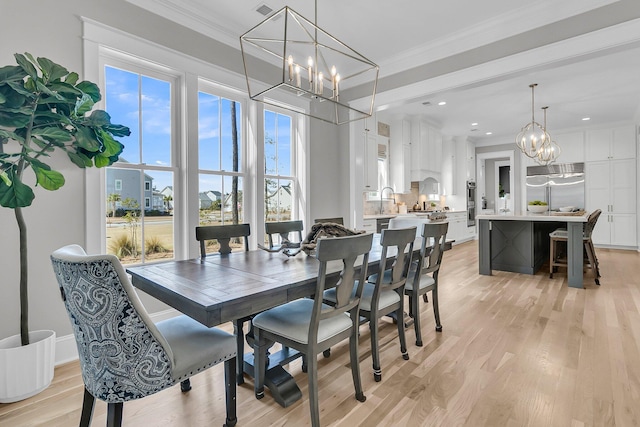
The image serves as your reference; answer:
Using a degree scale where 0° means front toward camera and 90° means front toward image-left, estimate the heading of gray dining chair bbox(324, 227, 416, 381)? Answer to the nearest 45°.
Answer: approximately 135°

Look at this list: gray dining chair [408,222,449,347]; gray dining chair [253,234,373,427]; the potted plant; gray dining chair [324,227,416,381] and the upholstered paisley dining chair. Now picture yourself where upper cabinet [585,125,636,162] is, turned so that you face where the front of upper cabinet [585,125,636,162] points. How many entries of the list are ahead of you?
5

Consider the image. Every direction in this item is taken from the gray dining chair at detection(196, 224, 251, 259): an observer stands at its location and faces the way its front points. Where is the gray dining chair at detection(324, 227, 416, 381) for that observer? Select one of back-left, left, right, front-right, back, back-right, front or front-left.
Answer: front

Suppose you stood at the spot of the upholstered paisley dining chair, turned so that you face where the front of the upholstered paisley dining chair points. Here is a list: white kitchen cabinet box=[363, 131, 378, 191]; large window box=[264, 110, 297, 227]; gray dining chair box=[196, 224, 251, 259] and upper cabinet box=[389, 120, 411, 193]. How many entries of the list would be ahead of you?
4

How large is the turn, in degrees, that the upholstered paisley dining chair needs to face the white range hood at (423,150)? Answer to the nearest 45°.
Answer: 0° — it already faces it

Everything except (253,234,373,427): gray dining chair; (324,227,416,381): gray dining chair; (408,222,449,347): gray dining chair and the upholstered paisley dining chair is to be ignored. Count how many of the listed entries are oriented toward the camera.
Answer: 0

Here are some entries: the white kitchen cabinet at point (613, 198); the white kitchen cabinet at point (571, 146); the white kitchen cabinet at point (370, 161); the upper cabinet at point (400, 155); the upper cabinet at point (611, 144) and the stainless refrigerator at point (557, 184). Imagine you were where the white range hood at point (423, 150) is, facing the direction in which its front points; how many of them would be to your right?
2

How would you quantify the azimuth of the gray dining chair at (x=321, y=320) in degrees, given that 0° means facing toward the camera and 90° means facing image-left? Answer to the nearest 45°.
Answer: approximately 135°

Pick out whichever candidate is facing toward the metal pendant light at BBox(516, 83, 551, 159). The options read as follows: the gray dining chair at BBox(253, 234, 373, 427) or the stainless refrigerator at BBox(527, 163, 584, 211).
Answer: the stainless refrigerator

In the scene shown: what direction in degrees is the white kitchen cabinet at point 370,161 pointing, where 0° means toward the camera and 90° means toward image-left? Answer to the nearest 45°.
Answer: approximately 315°

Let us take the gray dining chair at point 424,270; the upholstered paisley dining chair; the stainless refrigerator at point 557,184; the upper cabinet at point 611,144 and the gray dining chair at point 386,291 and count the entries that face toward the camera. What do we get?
2

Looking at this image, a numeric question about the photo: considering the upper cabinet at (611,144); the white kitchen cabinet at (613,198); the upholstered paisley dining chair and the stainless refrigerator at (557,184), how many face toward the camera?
3

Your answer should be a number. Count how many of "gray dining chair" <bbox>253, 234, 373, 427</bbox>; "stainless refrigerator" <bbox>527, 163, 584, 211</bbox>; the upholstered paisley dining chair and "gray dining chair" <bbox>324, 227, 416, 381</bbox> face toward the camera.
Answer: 1

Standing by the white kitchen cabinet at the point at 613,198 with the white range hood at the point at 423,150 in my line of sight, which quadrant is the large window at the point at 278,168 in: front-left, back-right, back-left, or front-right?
front-left

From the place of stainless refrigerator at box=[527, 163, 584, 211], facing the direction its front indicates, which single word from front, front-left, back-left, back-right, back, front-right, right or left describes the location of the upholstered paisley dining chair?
front

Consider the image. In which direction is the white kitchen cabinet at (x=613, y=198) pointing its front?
toward the camera

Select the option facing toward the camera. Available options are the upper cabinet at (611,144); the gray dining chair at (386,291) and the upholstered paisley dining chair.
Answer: the upper cabinet
